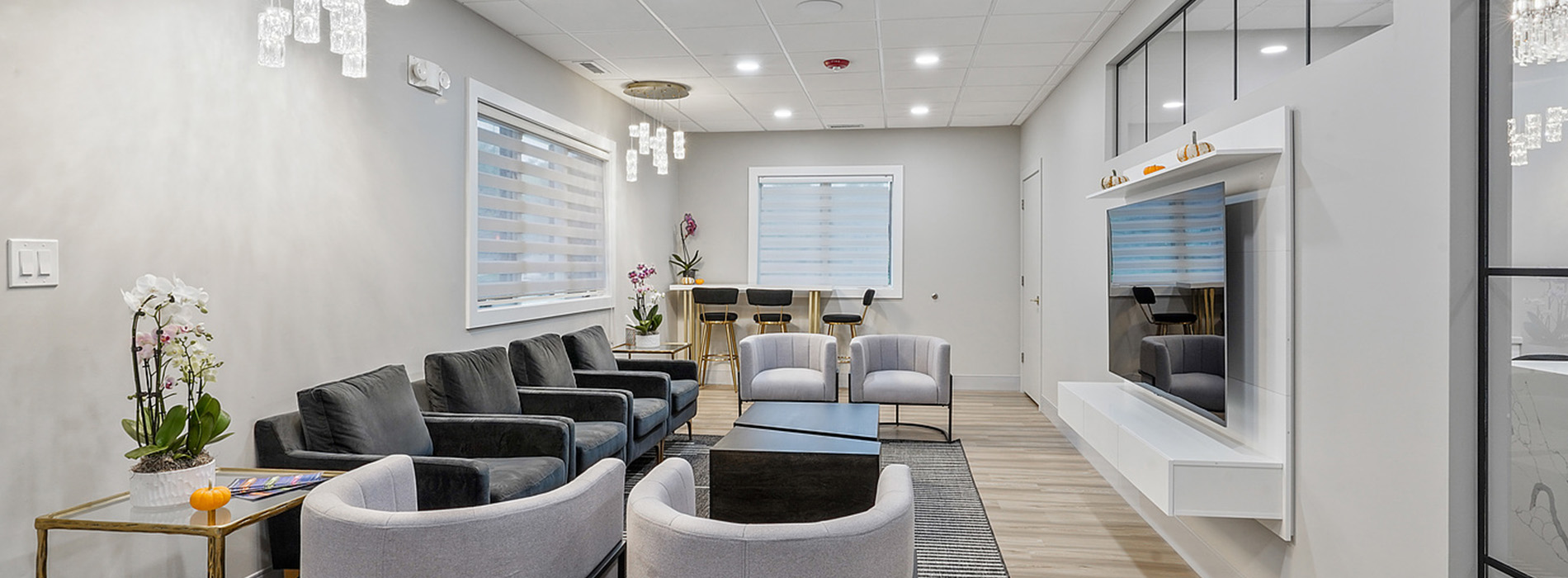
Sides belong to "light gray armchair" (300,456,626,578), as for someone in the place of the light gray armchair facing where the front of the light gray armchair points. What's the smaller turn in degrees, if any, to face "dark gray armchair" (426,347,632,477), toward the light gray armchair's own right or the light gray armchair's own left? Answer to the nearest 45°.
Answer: approximately 45° to the light gray armchair's own left

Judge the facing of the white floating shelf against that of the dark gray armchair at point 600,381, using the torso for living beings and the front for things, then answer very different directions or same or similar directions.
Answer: very different directions

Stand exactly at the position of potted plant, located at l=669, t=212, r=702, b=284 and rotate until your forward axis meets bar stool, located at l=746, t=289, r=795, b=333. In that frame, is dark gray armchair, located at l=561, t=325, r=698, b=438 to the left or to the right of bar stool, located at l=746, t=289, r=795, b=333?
right

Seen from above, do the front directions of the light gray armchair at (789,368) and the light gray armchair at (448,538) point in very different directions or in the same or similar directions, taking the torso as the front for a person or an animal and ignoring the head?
very different directions

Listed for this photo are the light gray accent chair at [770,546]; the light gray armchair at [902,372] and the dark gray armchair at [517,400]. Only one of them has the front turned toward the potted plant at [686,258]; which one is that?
the light gray accent chair

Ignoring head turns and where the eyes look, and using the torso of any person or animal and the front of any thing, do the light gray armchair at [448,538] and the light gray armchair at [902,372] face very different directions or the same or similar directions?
very different directions

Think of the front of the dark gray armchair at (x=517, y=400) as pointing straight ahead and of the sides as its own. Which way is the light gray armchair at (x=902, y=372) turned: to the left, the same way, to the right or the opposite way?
to the right

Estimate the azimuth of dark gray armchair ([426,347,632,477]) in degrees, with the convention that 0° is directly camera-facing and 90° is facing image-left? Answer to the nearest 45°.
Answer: approximately 315°

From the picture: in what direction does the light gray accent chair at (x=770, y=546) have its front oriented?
away from the camera

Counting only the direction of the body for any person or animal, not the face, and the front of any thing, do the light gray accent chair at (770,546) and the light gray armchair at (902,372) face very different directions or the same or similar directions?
very different directions

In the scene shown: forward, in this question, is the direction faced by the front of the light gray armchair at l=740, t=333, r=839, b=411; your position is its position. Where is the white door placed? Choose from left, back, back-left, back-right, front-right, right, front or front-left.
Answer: back-left

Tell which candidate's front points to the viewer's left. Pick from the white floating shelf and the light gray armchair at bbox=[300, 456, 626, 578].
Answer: the white floating shelf

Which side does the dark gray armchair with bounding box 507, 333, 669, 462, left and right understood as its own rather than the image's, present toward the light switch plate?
right

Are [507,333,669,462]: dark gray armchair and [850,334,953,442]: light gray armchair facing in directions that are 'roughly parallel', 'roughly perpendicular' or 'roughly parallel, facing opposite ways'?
roughly perpendicular
